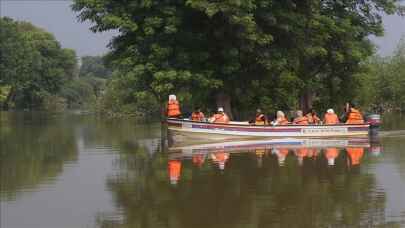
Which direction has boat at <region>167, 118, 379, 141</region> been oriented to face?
to the viewer's left
